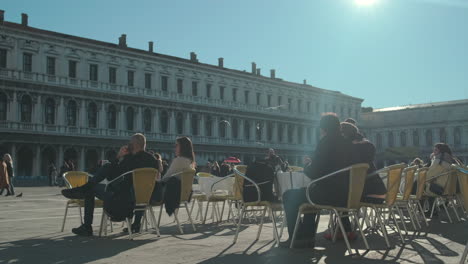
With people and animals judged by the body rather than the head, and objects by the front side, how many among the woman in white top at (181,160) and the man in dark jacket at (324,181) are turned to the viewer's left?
2

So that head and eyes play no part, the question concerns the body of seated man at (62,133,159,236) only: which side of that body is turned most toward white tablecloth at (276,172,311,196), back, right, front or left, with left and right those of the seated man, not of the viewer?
back

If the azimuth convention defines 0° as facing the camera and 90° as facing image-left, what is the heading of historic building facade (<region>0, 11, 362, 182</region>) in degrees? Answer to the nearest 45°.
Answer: approximately 315°

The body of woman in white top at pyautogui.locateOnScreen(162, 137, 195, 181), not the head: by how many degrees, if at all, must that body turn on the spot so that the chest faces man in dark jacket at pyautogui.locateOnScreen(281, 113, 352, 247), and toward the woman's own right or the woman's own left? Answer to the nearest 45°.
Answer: approximately 135° to the woman's own left

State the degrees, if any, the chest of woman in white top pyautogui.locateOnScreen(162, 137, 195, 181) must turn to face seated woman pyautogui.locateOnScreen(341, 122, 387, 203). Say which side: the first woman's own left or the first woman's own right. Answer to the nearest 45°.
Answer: approximately 135° to the first woman's own left

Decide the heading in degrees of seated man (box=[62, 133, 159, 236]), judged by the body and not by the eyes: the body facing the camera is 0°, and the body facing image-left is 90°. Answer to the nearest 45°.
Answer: approximately 90°

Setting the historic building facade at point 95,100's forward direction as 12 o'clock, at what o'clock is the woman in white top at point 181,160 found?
The woman in white top is roughly at 1 o'clock from the historic building facade.

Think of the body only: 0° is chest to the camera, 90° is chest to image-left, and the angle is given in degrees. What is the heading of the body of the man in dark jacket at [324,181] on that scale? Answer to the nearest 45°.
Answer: approximately 90°

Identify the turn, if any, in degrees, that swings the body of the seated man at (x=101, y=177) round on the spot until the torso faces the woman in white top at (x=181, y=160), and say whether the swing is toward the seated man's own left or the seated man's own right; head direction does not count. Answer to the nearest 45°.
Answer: approximately 135° to the seated man's own right

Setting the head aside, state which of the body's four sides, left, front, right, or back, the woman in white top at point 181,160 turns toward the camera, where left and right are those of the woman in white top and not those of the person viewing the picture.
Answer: left
